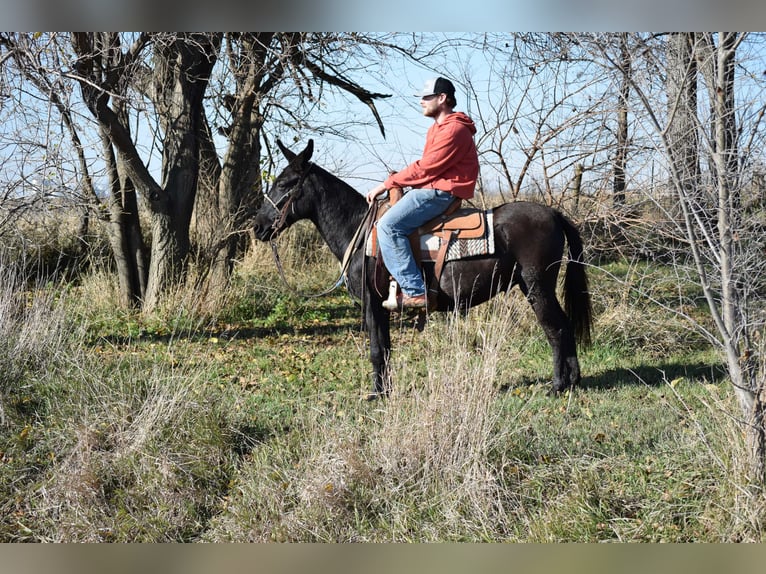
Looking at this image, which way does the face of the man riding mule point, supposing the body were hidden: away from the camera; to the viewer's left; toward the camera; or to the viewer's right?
to the viewer's left

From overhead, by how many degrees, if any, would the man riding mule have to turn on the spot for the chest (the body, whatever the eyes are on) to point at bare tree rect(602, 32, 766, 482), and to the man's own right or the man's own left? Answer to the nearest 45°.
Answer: approximately 135° to the man's own left

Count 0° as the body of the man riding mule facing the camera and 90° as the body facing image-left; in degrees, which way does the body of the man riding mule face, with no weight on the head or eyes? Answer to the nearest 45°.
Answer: approximately 90°
